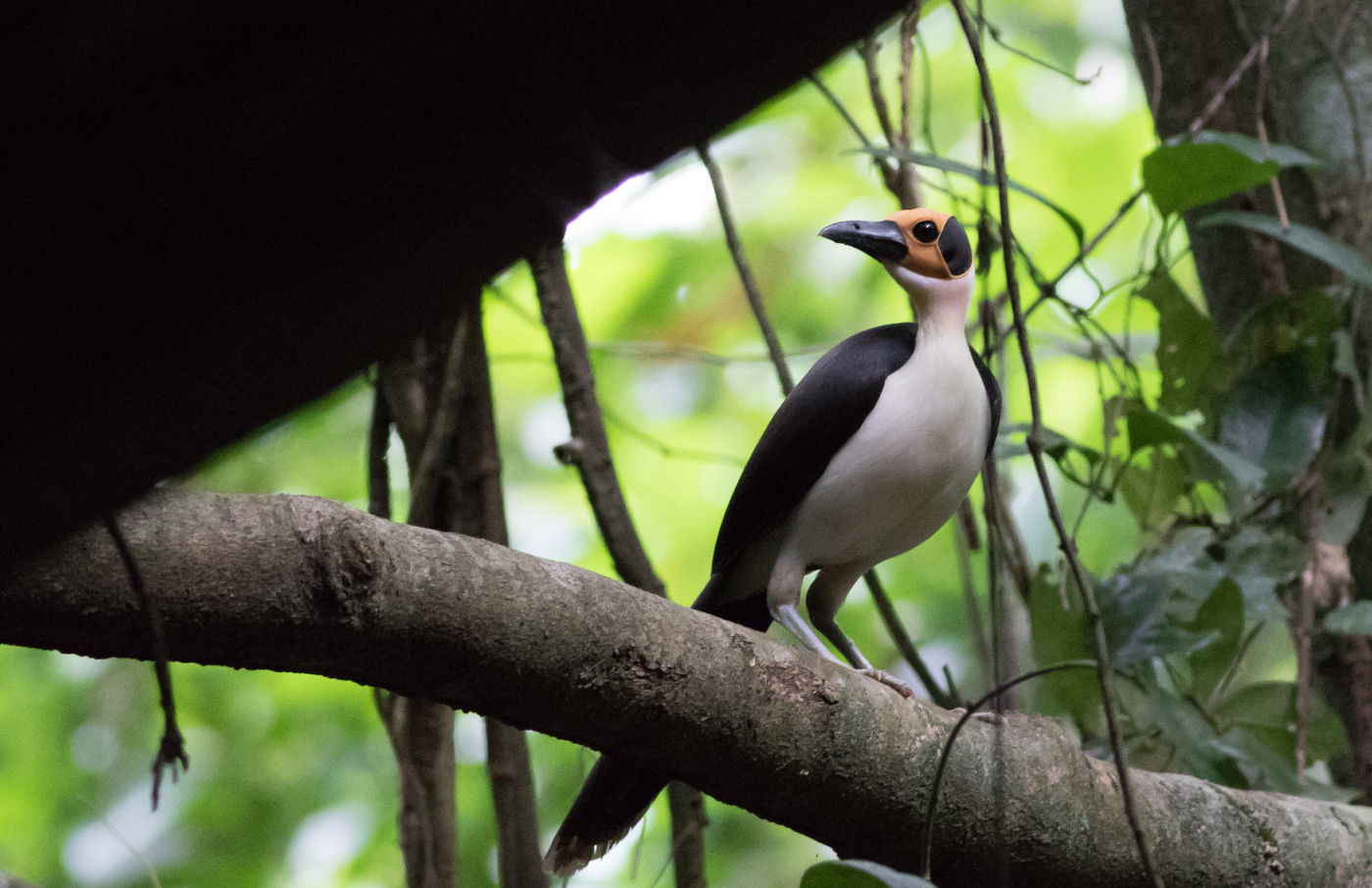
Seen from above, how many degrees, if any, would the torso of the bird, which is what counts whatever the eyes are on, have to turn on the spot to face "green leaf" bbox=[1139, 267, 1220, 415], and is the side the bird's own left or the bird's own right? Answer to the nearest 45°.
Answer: approximately 90° to the bird's own left

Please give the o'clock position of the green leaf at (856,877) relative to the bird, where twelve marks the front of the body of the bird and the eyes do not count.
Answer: The green leaf is roughly at 2 o'clock from the bird.

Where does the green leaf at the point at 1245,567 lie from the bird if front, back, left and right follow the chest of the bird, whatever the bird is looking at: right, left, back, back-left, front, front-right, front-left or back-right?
left

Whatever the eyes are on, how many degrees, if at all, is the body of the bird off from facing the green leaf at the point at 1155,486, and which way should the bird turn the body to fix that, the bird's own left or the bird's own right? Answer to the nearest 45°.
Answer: approximately 90° to the bird's own left

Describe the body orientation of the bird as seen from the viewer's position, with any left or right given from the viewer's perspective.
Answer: facing the viewer and to the right of the viewer

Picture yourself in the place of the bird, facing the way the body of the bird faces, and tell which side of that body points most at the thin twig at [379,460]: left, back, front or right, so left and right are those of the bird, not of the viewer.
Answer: back

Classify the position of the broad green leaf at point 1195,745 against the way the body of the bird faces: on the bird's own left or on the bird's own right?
on the bird's own left

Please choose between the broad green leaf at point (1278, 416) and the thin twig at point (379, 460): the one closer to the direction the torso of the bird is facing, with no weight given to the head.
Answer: the broad green leaf

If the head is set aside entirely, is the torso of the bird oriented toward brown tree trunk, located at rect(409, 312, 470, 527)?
no
